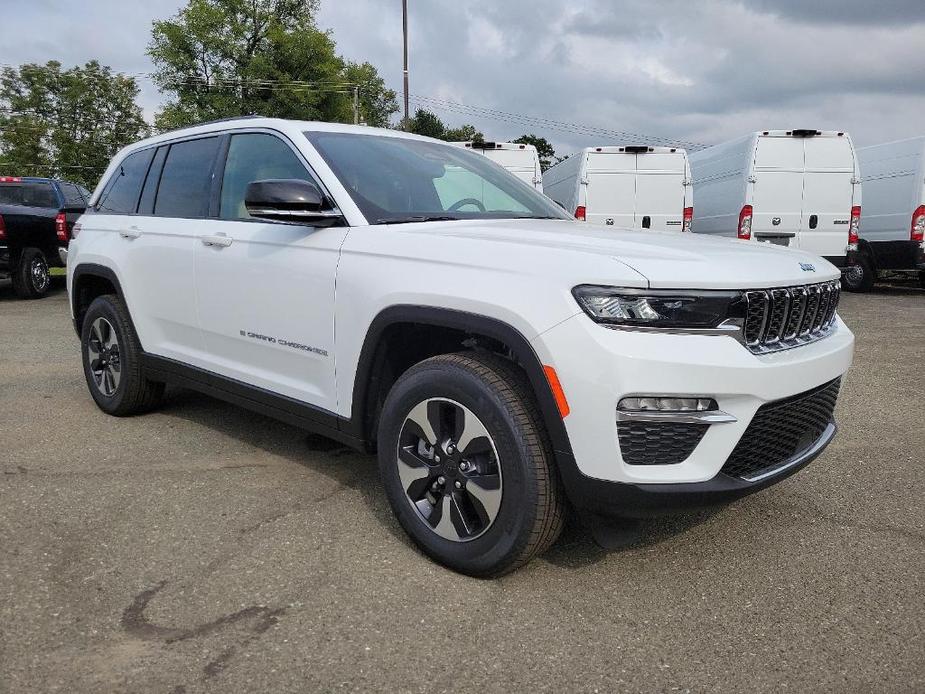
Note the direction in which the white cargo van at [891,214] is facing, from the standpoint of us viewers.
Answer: facing away from the viewer and to the left of the viewer

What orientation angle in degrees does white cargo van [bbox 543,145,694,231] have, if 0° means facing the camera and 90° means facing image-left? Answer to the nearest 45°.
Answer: approximately 180°

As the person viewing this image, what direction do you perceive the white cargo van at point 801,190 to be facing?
facing away from the viewer and to the left of the viewer

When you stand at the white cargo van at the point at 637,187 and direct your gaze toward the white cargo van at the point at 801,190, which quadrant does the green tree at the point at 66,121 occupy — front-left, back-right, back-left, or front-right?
back-left

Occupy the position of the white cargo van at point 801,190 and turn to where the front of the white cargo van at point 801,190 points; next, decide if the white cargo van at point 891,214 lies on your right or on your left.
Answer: on your right

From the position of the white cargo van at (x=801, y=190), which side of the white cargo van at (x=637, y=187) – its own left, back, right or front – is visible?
right

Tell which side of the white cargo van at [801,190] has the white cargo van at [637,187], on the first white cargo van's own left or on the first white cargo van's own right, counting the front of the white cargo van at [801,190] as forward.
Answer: on the first white cargo van's own left

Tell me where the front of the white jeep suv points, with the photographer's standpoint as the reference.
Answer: facing the viewer and to the right of the viewer

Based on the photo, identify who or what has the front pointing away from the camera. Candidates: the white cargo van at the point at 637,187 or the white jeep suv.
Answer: the white cargo van

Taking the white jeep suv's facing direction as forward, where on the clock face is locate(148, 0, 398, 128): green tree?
The green tree is roughly at 7 o'clock from the white jeep suv.

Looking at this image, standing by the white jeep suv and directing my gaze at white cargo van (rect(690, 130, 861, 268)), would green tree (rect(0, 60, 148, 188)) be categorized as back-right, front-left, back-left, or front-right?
front-left

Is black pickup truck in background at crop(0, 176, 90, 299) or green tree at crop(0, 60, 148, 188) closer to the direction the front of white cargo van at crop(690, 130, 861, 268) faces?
the green tree

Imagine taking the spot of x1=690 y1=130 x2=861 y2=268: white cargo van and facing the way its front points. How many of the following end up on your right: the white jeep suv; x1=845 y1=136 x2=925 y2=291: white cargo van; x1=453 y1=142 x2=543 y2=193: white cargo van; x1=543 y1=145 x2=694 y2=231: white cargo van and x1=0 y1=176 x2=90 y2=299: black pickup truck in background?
1

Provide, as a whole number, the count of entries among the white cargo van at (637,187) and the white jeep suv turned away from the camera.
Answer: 1

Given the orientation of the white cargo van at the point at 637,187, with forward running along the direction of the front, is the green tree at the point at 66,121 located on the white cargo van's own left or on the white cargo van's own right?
on the white cargo van's own left

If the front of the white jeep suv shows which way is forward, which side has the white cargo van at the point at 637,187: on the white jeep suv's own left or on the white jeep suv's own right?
on the white jeep suv's own left

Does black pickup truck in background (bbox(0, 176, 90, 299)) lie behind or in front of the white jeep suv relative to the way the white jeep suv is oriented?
behind

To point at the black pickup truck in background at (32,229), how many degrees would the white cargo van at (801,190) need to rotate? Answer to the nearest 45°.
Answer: approximately 45° to its left
